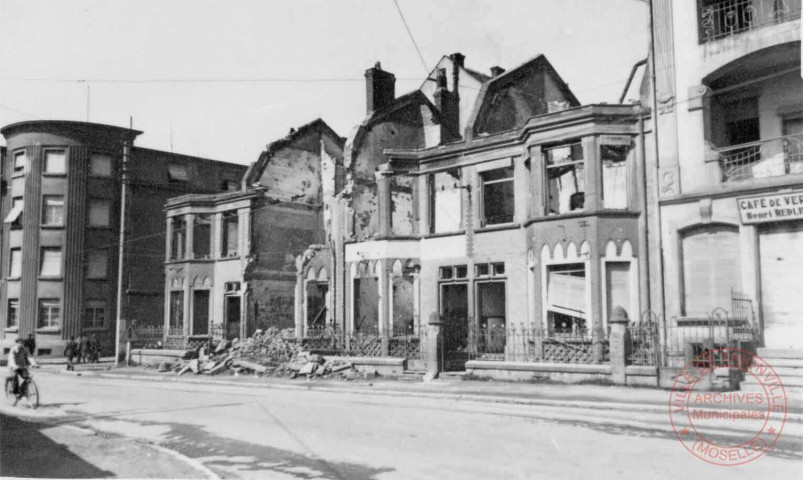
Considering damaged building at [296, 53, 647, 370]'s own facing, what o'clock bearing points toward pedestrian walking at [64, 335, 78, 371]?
The pedestrian walking is roughly at 2 o'clock from the damaged building.

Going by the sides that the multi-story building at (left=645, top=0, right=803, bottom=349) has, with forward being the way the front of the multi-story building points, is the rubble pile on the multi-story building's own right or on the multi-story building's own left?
on the multi-story building's own right

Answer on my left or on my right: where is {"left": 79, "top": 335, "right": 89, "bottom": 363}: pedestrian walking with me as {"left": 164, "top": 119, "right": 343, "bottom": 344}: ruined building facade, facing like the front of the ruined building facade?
on my right

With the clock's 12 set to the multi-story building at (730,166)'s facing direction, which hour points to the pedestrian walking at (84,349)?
The pedestrian walking is roughly at 2 o'clock from the multi-story building.

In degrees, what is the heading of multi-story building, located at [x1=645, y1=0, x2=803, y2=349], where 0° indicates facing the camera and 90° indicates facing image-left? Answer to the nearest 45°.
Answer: approximately 45°

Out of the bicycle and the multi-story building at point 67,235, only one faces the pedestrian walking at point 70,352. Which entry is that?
the multi-story building

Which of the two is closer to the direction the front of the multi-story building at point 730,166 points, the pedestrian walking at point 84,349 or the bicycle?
the bicycle

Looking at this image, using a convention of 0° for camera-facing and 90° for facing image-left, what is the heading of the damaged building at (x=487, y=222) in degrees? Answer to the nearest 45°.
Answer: approximately 45°
